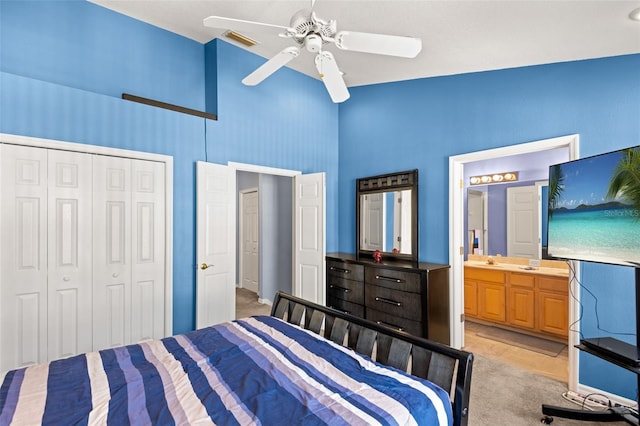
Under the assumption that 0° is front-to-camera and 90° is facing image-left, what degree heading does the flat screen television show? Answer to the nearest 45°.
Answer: approximately 45°

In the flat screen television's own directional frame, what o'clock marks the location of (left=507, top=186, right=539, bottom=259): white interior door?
The white interior door is roughly at 4 o'clock from the flat screen television.

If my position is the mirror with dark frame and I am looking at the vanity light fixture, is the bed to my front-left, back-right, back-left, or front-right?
back-right

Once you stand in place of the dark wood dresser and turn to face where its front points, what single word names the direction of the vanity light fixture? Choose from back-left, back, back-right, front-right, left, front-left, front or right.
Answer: back

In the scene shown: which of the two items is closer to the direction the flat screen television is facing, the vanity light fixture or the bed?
the bed

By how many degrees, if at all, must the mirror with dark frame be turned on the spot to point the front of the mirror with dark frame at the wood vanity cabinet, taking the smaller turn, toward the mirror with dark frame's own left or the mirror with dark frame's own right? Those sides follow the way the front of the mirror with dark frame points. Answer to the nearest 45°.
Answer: approximately 135° to the mirror with dark frame's own left

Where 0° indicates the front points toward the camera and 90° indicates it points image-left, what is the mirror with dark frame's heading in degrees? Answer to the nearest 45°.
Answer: approximately 45°

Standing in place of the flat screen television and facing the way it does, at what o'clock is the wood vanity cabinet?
The wood vanity cabinet is roughly at 4 o'clock from the flat screen television.
